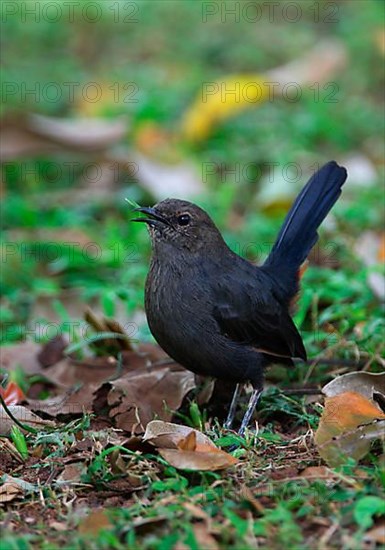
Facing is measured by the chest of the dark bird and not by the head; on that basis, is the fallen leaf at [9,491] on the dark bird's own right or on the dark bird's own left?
on the dark bird's own left

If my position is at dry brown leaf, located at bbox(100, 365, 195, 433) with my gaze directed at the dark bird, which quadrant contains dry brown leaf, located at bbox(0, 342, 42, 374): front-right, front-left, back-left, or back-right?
back-left

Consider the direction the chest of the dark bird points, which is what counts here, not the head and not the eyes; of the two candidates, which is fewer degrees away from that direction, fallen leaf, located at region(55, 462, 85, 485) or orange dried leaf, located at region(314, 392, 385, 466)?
the fallen leaf

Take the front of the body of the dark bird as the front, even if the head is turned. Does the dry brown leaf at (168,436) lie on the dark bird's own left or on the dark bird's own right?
on the dark bird's own left

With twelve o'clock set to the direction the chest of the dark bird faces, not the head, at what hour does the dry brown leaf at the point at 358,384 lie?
The dry brown leaf is roughly at 7 o'clock from the dark bird.

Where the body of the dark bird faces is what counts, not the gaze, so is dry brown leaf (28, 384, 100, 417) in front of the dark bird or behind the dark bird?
in front

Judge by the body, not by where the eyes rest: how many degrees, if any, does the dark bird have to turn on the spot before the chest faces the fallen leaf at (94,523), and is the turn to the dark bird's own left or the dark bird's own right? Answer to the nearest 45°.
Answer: approximately 90° to the dark bird's own left

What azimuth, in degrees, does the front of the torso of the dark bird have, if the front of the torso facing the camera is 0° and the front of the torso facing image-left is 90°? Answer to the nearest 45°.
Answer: approximately 90°

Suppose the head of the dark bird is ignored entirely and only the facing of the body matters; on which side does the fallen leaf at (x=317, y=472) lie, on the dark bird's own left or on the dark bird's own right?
on the dark bird's own left

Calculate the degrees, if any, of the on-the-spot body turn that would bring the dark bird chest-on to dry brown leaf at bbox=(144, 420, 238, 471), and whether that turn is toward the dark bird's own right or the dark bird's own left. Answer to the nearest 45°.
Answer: approximately 90° to the dark bird's own left

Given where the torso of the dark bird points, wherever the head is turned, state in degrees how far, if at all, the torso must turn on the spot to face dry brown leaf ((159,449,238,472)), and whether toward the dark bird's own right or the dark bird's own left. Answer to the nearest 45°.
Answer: approximately 90° to the dark bird's own left

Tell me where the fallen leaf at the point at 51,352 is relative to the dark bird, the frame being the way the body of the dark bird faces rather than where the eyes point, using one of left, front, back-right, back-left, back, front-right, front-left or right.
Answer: front-right
